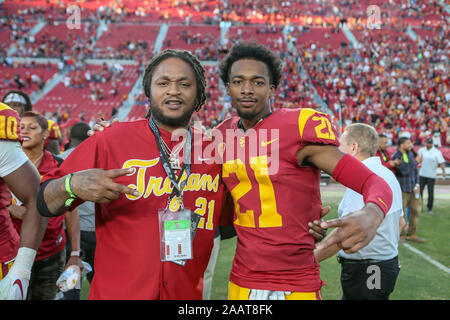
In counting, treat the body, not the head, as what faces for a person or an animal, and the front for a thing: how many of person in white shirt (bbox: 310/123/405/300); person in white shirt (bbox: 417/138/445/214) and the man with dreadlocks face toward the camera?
2

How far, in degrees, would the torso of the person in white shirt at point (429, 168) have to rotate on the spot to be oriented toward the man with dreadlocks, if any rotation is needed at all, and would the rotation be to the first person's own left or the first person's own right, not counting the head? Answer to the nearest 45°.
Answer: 0° — they already face them

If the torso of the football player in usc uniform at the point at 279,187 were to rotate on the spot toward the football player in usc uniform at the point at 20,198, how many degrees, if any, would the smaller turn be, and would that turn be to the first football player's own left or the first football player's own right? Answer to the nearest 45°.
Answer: approximately 45° to the first football player's own right

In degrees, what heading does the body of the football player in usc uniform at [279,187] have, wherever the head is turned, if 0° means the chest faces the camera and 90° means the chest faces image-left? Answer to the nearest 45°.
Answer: approximately 45°

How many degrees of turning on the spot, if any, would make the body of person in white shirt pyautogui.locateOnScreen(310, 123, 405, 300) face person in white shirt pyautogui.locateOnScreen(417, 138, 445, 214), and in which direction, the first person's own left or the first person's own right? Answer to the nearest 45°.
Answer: approximately 45° to the first person's own right

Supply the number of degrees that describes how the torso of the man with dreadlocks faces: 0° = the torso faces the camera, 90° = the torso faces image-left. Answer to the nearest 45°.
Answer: approximately 0°

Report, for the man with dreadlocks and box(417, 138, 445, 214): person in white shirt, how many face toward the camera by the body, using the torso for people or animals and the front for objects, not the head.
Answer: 2
